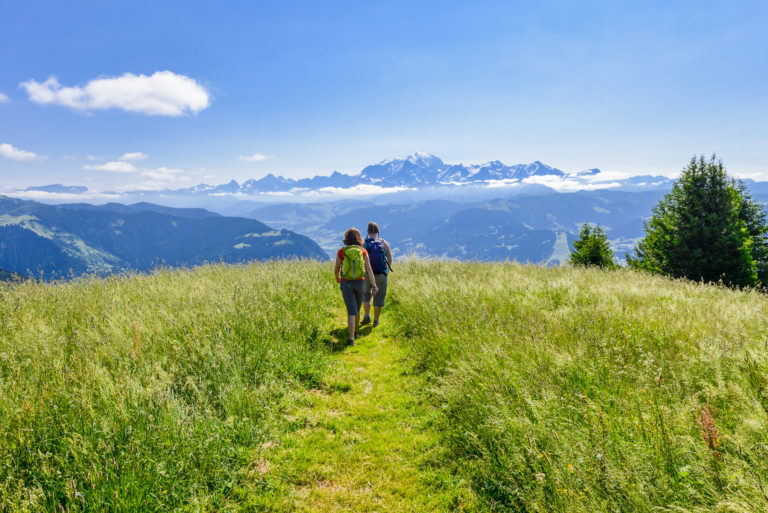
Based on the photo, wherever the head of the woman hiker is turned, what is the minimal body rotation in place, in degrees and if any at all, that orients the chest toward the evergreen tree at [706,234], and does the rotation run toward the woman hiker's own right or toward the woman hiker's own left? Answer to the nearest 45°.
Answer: approximately 45° to the woman hiker's own right

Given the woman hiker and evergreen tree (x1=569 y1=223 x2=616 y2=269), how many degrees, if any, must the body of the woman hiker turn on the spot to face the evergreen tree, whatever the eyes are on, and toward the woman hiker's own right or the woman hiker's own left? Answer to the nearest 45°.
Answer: approximately 45° to the woman hiker's own right

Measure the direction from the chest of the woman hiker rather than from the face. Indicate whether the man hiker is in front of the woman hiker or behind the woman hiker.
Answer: in front

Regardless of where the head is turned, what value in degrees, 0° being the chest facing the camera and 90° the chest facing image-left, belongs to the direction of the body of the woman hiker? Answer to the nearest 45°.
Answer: approximately 180°
